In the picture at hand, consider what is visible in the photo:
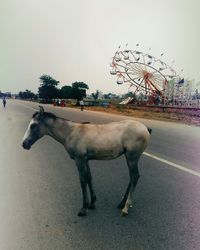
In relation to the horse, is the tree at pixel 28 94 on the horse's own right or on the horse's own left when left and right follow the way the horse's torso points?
on the horse's own right

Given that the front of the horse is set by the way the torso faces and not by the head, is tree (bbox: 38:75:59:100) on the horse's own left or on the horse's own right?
on the horse's own right

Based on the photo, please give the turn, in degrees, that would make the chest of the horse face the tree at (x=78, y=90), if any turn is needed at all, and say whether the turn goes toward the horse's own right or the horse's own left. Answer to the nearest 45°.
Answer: approximately 90° to the horse's own right

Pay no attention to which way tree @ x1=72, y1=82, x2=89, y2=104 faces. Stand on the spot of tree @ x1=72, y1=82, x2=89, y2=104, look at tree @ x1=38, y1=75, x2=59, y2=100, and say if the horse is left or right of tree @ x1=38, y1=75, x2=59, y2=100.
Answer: left

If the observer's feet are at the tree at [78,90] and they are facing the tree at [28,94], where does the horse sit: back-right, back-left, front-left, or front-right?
back-left

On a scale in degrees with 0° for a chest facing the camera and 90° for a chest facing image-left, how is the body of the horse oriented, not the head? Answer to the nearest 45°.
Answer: approximately 90°
